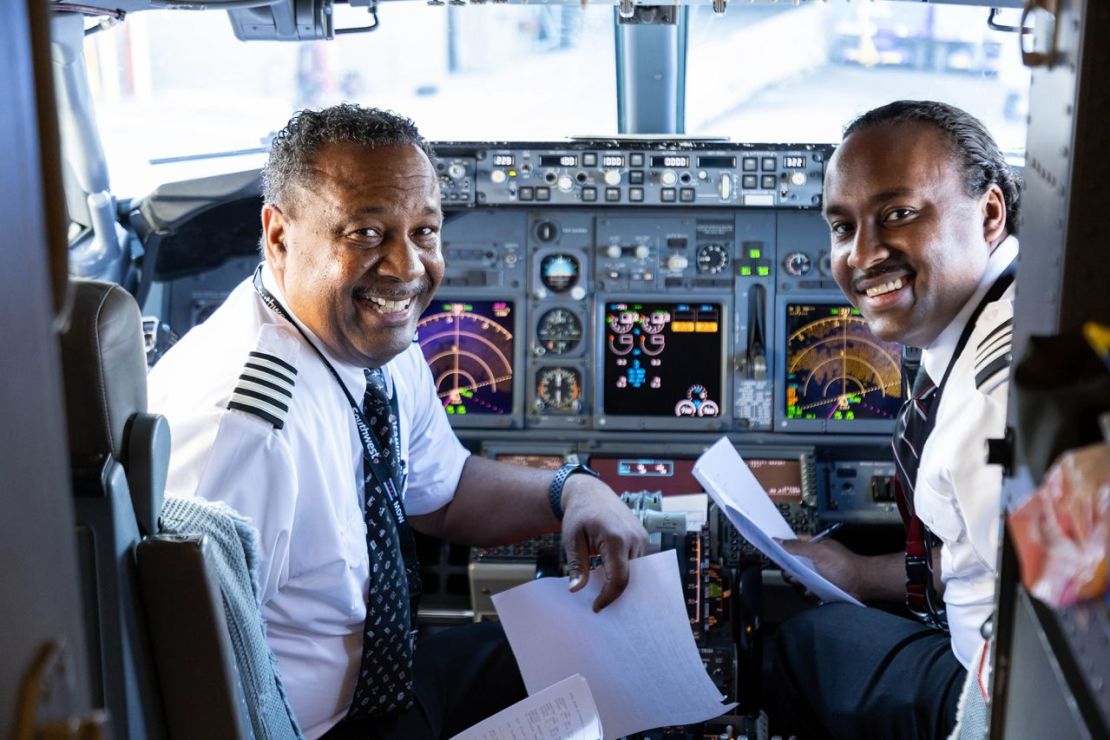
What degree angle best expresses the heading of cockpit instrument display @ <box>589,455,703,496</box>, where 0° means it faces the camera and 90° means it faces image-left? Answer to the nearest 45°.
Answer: approximately 0°

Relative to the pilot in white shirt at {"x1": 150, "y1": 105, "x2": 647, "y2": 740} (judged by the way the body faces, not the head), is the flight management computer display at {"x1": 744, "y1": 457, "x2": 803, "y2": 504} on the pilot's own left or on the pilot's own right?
on the pilot's own left

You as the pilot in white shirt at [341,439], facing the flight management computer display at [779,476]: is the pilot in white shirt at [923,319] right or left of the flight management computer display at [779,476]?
right

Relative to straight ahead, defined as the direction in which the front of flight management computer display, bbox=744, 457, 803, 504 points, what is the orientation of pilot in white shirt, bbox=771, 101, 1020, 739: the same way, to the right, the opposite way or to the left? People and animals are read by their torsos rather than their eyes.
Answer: to the right

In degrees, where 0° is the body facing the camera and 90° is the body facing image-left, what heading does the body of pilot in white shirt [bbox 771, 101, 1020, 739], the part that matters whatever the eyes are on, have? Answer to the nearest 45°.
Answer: approximately 90°

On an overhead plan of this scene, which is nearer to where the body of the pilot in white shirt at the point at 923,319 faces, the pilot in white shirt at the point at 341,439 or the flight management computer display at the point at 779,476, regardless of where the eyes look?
the pilot in white shirt

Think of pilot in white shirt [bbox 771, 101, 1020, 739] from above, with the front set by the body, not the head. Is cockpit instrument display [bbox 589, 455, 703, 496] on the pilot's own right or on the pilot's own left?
on the pilot's own right
